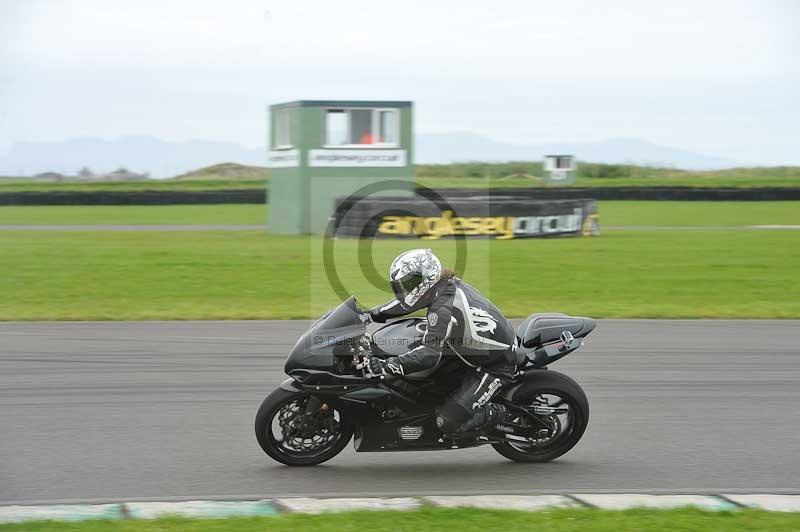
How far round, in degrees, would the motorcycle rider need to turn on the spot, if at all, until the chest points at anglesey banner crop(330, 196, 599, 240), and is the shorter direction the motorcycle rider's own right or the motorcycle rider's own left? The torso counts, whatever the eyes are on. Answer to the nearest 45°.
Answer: approximately 90° to the motorcycle rider's own right

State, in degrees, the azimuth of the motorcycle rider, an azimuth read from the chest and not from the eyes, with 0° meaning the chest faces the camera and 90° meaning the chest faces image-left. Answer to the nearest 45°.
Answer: approximately 90°

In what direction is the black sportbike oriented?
to the viewer's left

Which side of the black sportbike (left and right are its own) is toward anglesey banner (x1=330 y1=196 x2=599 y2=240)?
right
